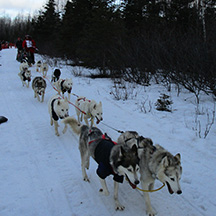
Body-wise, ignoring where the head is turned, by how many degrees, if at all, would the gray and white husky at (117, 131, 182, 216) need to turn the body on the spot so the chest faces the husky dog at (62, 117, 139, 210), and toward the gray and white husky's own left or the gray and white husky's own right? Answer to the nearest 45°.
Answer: approximately 135° to the gray and white husky's own right

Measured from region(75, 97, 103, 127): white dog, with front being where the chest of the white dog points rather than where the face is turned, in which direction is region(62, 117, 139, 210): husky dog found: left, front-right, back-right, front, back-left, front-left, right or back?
front-right

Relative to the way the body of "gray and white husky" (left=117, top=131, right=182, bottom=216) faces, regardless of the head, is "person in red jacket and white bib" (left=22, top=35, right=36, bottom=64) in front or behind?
behind

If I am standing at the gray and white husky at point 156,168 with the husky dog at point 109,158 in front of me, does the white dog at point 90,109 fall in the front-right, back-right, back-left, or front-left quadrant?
front-right

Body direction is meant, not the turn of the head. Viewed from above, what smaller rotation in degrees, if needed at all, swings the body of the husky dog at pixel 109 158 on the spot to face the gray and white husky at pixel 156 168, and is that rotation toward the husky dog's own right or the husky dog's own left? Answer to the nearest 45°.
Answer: approximately 45° to the husky dog's own left

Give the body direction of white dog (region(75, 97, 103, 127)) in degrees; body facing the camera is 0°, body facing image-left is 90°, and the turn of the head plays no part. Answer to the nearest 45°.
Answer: approximately 315°

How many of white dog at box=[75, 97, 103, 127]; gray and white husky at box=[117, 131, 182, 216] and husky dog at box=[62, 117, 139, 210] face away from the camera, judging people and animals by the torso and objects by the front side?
0

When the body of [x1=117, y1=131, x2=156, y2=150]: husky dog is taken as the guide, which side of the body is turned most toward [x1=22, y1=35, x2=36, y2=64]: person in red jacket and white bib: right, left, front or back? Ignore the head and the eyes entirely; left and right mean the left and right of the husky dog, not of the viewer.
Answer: back

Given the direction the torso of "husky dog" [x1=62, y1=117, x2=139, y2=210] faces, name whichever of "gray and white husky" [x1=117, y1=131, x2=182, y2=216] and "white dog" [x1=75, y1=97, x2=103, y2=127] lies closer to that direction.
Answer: the gray and white husky

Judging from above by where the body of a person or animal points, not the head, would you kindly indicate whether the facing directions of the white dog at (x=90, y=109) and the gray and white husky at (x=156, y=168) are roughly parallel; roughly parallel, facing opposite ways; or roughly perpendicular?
roughly parallel

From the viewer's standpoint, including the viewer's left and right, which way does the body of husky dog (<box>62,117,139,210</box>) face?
facing the viewer and to the right of the viewer
